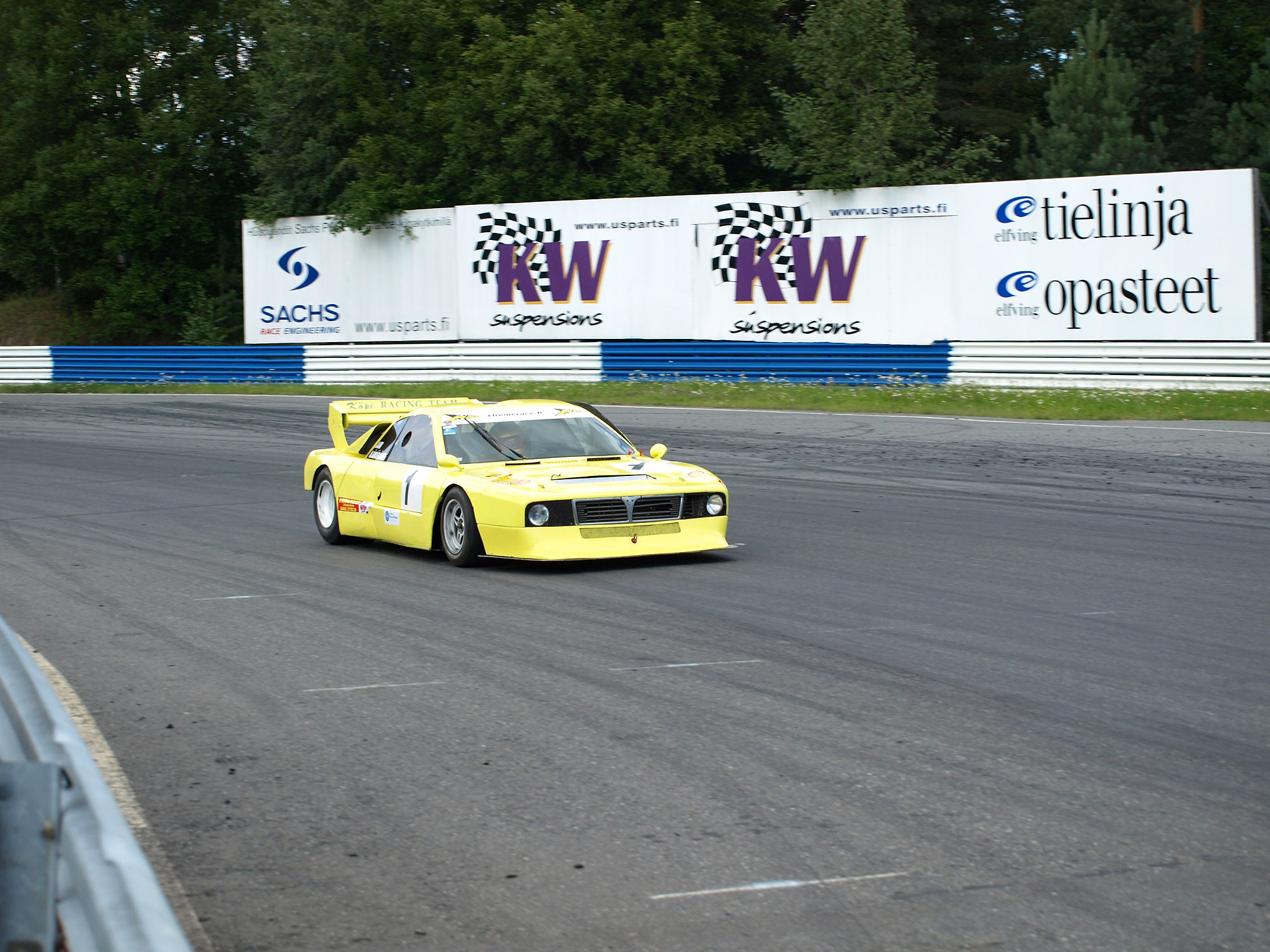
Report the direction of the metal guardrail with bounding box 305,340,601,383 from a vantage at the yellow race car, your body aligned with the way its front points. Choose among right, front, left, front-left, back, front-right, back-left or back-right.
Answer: back-left

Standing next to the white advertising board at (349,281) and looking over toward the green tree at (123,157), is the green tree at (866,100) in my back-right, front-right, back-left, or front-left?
back-right

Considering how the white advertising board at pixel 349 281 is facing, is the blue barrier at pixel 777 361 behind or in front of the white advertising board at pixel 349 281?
in front

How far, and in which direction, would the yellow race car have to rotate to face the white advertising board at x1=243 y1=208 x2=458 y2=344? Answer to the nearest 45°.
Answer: approximately 135° to its left

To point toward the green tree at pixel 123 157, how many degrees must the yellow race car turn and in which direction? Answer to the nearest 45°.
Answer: approximately 135° to its left

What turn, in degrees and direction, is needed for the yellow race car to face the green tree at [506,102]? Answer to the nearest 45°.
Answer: approximately 135° to its left

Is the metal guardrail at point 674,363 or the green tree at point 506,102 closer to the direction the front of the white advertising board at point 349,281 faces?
the metal guardrail

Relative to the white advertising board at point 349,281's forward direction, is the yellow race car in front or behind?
in front

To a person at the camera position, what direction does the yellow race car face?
facing the viewer and to the right of the viewer

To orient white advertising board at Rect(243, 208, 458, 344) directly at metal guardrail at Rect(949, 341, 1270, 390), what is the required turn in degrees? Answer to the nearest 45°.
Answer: approximately 45° to its left

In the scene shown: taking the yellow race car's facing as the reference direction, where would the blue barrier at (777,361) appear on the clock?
The blue barrier is roughly at 8 o'clock from the yellow race car.

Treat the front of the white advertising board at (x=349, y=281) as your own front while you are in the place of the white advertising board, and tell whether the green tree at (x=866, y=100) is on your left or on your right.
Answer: on your left

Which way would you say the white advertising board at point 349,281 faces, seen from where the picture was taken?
facing the viewer

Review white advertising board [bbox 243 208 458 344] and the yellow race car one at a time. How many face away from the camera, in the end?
0

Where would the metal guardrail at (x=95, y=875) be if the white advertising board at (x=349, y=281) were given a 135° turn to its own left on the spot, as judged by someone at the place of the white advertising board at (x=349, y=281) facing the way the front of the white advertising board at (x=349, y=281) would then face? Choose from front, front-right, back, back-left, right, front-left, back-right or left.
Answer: back-right
